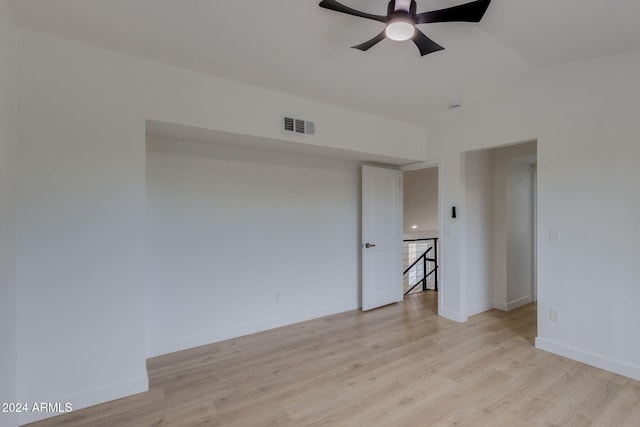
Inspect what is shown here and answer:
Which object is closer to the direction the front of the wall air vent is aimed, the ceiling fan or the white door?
the ceiling fan

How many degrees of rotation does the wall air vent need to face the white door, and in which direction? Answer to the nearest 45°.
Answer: approximately 90° to its left

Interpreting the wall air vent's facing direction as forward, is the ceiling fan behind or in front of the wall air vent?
in front

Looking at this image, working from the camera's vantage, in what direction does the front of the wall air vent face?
facing the viewer and to the right of the viewer
